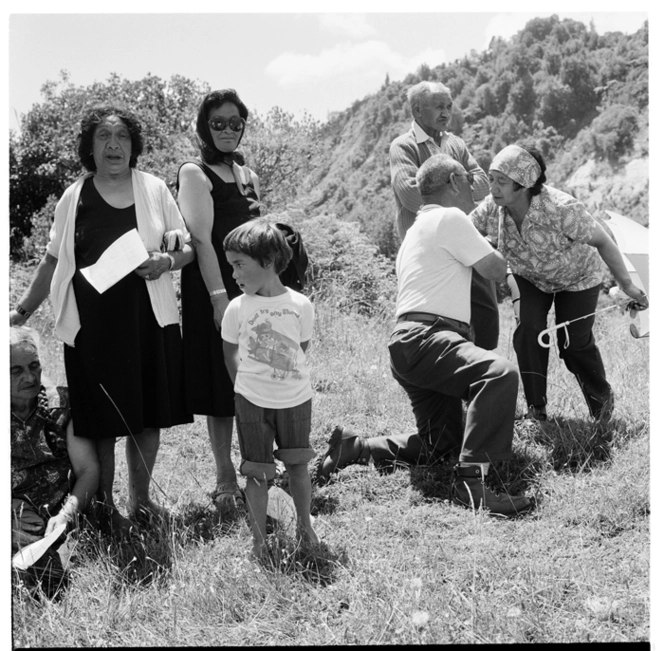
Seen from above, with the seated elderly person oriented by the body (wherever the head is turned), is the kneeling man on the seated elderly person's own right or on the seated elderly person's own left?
on the seated elderly person's own left

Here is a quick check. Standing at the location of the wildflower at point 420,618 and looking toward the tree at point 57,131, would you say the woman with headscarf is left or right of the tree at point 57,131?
right

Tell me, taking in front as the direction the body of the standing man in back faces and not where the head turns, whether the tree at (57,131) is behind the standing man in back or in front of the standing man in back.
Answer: behind

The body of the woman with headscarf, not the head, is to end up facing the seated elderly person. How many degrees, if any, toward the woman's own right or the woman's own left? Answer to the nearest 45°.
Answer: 0° — they already face them

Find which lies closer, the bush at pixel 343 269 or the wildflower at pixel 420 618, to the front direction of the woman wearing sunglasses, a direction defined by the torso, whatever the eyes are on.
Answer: the wildflower

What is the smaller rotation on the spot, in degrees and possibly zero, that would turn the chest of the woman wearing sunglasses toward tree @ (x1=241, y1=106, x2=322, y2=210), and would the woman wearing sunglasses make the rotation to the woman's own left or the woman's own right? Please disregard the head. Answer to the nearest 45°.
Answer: approximately 135° to the woman's own left

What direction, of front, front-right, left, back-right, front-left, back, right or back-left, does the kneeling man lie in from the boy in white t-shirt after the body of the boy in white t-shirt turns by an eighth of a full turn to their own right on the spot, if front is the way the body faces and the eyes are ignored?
back

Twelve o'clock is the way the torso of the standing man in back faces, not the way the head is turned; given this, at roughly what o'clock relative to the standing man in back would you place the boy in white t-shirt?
The boy in white t-shirt is roughly at 2 o'clock from the standing man in back.

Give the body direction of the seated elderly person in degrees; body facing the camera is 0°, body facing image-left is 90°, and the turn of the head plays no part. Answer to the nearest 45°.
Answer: approximately 0°
